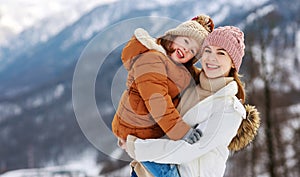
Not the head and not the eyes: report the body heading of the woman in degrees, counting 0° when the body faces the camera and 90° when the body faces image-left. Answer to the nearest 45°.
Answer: approximately 45°
